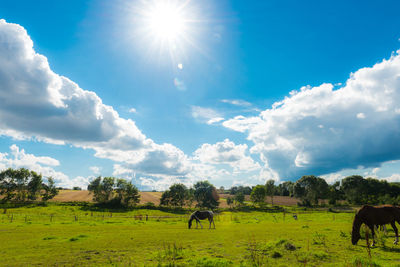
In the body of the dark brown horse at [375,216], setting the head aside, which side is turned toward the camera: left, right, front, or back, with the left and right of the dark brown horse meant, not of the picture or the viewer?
left

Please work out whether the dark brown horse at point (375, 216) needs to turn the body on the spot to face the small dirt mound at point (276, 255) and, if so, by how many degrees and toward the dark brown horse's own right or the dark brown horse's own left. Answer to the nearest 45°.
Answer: approximately 45° to the dark brown horse's own left

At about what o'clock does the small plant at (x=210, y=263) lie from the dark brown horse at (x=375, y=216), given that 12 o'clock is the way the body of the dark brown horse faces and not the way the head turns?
The small plant is roughly at 10 o'clock from the dark brown horse.
